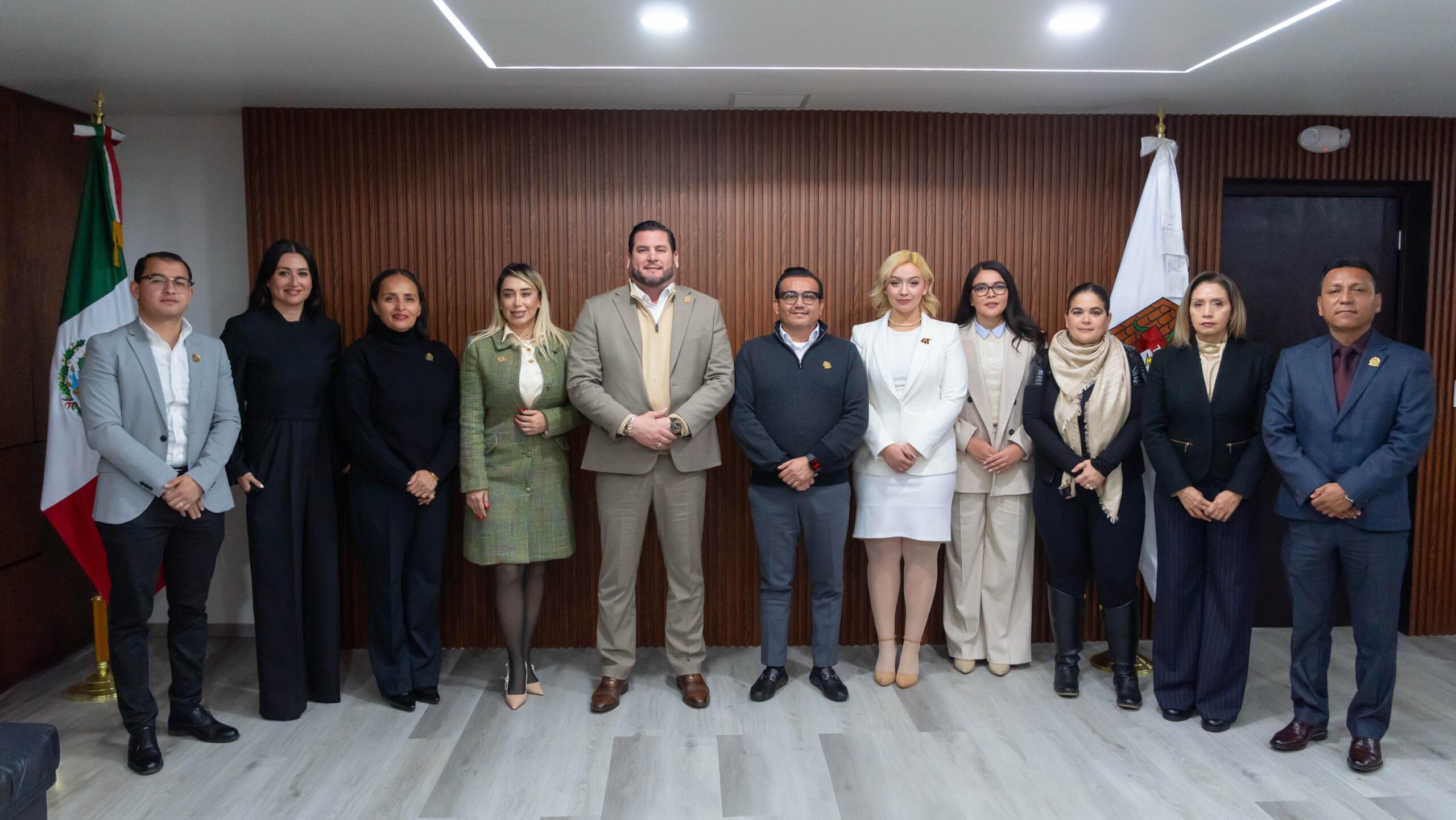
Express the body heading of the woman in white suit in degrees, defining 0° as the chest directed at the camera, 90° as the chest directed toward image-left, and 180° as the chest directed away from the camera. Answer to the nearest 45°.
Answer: approximately 0°

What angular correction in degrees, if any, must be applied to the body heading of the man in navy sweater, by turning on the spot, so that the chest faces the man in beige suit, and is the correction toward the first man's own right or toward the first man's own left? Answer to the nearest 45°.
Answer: approximately 90° to the first man's own right

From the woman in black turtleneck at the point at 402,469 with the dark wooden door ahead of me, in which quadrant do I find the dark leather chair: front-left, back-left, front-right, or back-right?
back-right

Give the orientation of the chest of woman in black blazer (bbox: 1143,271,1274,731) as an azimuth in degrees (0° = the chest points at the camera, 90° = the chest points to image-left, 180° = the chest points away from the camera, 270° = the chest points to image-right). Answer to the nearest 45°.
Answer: approximately 0°
